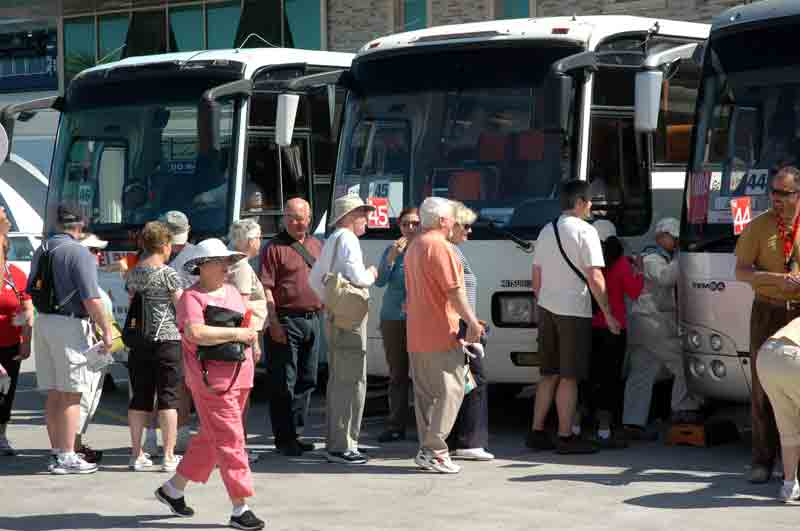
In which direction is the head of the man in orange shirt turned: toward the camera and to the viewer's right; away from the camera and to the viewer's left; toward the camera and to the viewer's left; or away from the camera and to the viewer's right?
away from the camera and to the viewer's right

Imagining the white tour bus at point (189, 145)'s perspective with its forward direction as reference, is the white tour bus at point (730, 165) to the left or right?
on its left

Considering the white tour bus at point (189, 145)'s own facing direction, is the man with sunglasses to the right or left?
on its left

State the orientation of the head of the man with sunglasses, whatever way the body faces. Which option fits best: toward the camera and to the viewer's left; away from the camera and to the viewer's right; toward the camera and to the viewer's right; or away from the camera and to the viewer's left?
toward the camera and to the viewer's left

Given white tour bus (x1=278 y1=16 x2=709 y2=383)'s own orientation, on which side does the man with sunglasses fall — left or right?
on its left

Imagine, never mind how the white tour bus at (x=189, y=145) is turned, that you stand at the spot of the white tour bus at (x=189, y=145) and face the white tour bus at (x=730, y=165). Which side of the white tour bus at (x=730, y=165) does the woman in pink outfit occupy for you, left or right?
right

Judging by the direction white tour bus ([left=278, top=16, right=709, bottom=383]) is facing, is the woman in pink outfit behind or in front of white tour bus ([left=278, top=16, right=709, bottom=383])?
in front

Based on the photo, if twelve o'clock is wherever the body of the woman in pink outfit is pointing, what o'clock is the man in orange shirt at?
The man in orange shirt is roughly at 9 o'clock from the woman in pink outfit.

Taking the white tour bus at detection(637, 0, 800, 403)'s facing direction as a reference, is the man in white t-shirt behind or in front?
in front

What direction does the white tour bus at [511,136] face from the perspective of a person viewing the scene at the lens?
facing the viewer and to the left of the viewer

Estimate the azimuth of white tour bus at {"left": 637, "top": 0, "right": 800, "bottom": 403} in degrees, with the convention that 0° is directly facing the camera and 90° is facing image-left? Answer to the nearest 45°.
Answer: approximately 45°

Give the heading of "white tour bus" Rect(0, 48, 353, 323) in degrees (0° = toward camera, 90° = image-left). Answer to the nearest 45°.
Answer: approximately 45°

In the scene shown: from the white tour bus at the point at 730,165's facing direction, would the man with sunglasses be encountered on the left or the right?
on its left
